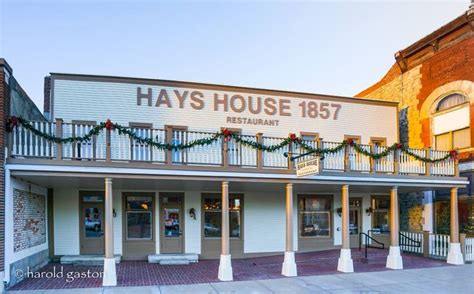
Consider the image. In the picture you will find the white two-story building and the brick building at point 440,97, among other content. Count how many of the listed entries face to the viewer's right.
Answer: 0

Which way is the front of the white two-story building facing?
toward the camera

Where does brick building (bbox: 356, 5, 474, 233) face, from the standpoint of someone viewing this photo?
facing the viewer and to the left of the viewer
